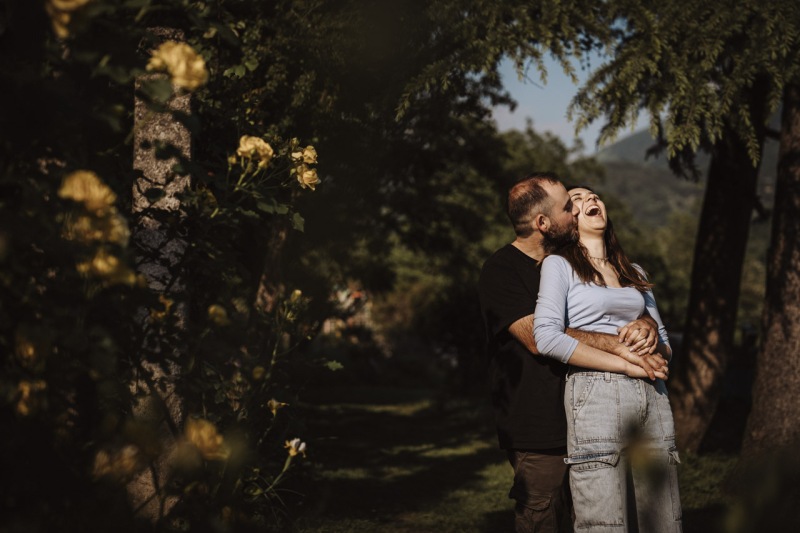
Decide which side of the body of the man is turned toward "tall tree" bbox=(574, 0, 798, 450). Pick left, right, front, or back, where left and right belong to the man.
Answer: left

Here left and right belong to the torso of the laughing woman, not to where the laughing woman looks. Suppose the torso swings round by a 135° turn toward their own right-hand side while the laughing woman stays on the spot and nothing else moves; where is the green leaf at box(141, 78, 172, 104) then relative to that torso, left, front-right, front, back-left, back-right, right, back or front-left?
front-left

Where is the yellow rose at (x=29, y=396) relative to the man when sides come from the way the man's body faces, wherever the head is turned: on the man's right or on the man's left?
on the man's right

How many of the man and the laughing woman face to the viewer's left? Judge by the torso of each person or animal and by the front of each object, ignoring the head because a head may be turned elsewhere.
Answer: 0

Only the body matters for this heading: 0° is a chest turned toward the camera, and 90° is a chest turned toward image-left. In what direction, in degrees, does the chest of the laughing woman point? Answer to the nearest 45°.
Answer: approximately 315°

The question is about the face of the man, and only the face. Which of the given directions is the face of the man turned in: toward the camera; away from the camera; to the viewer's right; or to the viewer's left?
to the viewer's right

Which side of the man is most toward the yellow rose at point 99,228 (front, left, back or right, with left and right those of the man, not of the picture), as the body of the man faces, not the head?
right

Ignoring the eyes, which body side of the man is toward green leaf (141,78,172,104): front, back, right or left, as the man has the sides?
right

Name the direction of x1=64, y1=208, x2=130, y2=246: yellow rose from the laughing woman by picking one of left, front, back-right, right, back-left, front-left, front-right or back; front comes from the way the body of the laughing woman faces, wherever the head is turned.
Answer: right
